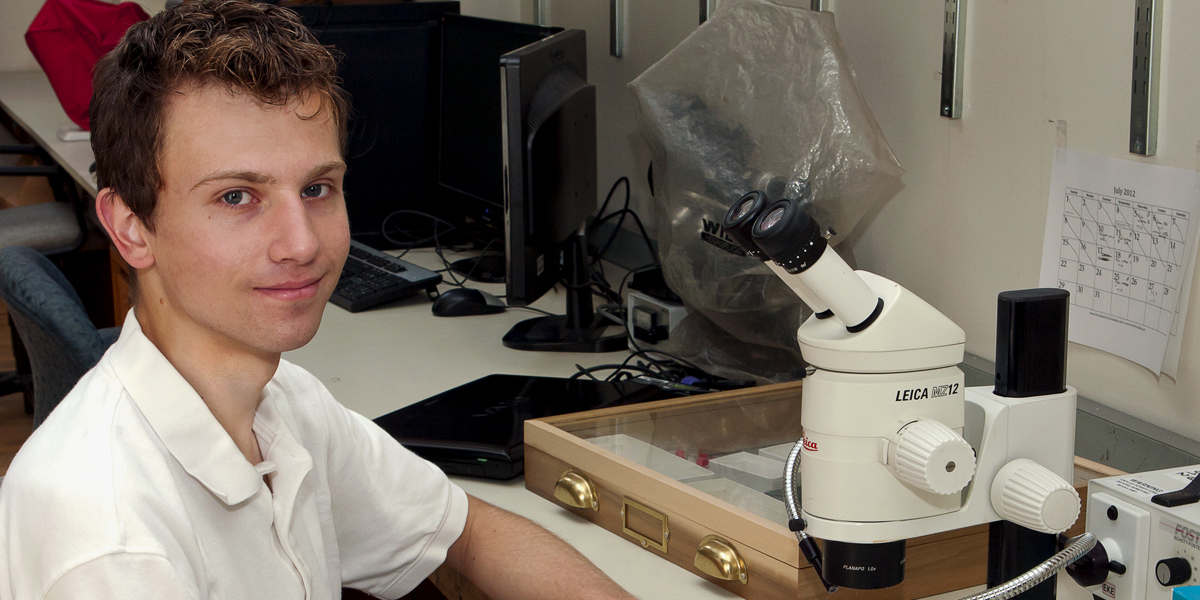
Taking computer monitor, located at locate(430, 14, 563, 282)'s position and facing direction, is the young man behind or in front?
in front

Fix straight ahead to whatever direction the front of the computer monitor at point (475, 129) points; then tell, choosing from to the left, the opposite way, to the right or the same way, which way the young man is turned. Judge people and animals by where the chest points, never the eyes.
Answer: to the left

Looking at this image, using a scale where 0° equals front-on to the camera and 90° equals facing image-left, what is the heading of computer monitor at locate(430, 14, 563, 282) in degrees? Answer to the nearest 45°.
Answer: approximately 45°

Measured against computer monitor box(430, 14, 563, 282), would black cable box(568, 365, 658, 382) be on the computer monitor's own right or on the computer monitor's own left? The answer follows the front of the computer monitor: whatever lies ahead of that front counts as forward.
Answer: on the computer monitor's own left

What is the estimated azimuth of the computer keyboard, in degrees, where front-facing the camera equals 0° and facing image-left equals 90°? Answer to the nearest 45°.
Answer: approximately 45°

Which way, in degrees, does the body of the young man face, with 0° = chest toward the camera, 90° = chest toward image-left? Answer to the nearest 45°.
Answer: approximately 315°

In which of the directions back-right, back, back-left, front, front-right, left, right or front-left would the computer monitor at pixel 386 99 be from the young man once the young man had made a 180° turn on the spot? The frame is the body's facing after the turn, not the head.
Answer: front-right

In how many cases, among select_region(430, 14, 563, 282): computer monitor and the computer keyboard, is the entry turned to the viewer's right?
0
